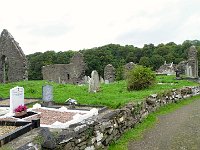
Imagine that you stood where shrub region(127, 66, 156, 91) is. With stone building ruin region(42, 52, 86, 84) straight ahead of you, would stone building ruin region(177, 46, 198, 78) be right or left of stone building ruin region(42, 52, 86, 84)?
right

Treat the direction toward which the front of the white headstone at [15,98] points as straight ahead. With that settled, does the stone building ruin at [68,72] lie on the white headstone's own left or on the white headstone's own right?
on the white headstone's own left

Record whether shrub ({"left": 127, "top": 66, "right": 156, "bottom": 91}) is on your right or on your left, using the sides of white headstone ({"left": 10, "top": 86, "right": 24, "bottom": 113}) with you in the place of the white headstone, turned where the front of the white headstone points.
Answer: on your left

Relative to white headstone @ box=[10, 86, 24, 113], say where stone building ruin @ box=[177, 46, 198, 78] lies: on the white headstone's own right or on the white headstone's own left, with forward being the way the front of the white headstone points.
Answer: on the white headstone's own left

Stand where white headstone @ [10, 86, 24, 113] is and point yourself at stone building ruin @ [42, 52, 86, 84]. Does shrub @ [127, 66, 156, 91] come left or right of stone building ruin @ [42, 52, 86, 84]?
right

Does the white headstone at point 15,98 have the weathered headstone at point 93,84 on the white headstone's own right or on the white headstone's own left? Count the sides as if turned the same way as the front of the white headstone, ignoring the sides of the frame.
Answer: on the white headstone's own left

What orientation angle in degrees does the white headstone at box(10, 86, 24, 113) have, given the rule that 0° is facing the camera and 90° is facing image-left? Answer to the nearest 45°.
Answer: approximately 315°

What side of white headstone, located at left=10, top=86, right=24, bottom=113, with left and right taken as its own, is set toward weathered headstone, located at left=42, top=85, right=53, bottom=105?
left

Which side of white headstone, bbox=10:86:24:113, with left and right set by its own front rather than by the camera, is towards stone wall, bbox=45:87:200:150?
front

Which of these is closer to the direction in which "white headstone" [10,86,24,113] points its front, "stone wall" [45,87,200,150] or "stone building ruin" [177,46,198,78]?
the stone wall
